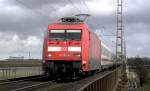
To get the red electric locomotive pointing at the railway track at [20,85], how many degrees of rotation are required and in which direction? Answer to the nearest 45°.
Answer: approximately 45° to its right

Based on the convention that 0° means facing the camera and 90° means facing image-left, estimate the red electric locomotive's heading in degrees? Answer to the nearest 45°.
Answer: approximately 0°
